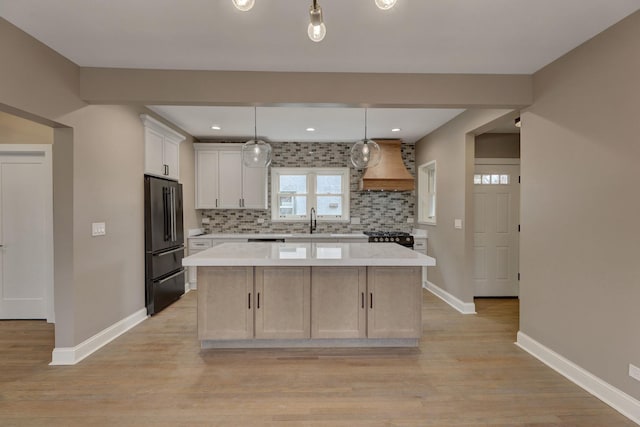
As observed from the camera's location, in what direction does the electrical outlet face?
facing the viewer and to the left of the viewer

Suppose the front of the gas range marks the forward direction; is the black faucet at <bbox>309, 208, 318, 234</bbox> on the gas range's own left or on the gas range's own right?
on the gas range's own right

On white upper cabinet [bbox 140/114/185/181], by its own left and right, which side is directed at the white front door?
front

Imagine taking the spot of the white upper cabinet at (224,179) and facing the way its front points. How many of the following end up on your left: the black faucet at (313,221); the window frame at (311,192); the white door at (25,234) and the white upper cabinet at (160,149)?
2

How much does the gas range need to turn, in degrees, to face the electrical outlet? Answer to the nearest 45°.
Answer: approximately 45° to its left

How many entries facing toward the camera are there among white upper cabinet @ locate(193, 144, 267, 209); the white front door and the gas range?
3

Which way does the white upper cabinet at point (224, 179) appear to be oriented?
toward the camera

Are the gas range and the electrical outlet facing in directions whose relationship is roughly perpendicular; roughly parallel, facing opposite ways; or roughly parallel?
roughly perpendicular

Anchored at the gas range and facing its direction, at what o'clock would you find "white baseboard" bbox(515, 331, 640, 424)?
The white baseboard is roughly at 11 o'clock from the gas range.

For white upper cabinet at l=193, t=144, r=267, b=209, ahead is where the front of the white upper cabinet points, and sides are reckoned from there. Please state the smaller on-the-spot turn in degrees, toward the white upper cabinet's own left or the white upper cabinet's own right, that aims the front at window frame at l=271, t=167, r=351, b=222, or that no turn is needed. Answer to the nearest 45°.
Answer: approximately 90° to the white upper cabinet's own left

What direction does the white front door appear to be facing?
toward the camera

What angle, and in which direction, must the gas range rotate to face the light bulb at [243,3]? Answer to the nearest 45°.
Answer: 0° — it already faces it

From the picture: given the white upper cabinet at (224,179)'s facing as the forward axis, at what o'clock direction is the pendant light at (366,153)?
The pendant light is roughly at 11 o'clock from the white upper cabinet.

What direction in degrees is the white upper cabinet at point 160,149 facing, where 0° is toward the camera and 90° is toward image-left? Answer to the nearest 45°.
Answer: approximately 315°

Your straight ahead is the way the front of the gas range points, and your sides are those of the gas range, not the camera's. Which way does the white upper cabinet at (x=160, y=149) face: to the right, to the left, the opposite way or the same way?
to the left

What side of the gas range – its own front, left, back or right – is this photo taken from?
front
